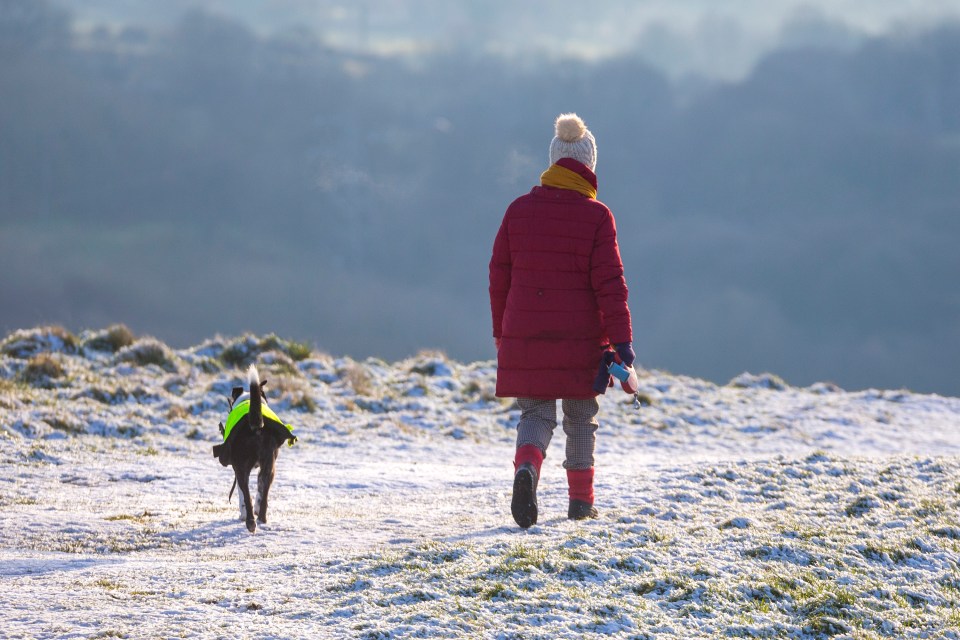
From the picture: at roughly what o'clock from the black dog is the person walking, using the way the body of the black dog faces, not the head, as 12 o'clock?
The person walking is roughly at 4 o'clock from the black dog.

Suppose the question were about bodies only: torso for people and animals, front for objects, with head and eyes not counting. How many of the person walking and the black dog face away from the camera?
2

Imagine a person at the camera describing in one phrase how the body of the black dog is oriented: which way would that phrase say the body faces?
away from the camera

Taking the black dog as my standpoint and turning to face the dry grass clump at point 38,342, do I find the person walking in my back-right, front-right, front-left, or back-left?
back-right

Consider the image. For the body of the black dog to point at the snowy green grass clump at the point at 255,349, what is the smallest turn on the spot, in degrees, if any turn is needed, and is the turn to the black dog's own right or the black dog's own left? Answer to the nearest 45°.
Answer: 0° — it already faces it

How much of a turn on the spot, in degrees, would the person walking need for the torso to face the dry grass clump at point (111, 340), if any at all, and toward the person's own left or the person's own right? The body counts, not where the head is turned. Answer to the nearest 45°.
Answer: approximately 45° to the person's own left

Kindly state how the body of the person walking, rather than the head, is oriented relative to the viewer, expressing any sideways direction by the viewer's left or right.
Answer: facing away from the viewer

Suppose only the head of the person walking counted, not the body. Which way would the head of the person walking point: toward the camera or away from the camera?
away from the camera

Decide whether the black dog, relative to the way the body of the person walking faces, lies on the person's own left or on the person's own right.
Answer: on the person's own left

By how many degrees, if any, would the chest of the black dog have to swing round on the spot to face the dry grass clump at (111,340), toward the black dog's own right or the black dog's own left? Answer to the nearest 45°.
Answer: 0° — it already faces it

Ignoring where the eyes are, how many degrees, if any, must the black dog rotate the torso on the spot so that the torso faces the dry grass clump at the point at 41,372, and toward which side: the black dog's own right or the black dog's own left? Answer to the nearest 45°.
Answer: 0° — it already faces it
